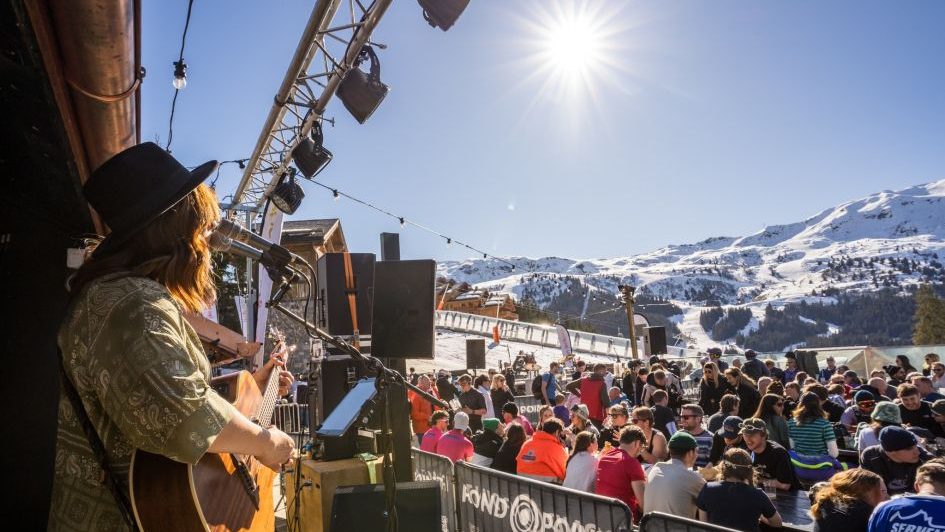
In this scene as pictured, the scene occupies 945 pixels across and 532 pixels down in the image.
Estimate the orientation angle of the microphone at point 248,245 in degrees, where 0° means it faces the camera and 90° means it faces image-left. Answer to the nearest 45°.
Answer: approximately 90°

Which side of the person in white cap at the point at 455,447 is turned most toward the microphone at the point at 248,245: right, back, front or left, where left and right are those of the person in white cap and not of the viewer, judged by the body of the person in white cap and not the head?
back

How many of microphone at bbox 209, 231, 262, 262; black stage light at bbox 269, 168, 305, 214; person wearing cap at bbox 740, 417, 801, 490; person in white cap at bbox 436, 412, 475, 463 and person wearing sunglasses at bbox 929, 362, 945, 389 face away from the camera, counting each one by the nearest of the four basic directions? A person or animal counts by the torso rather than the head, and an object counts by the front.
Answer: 1

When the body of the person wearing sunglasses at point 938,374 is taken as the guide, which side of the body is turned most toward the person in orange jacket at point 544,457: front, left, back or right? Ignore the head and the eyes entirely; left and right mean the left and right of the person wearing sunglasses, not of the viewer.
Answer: front

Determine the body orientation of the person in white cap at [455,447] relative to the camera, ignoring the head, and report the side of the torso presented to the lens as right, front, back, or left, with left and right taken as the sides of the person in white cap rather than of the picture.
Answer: back

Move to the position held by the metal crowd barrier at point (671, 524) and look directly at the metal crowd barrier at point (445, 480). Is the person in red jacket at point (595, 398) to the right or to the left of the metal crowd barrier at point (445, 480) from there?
right

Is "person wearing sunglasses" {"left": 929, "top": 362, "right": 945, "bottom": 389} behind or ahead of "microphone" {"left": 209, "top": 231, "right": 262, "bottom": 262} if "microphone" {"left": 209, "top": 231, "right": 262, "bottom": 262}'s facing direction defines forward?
behind

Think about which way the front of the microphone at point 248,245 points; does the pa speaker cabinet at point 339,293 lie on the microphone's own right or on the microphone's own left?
on the microphone's own right

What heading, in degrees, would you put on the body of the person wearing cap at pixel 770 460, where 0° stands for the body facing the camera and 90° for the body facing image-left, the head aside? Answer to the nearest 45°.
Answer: approximately 45°

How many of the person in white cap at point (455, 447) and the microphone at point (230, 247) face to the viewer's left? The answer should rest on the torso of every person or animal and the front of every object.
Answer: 1

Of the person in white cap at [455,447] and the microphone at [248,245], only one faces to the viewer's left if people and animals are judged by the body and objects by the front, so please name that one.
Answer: the microphone

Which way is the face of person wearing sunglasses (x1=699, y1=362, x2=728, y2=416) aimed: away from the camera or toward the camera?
toward the camera

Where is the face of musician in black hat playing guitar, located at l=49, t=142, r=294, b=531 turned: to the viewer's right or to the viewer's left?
to the viewer's right

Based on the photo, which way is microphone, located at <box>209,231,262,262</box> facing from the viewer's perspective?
to the viewer's left
